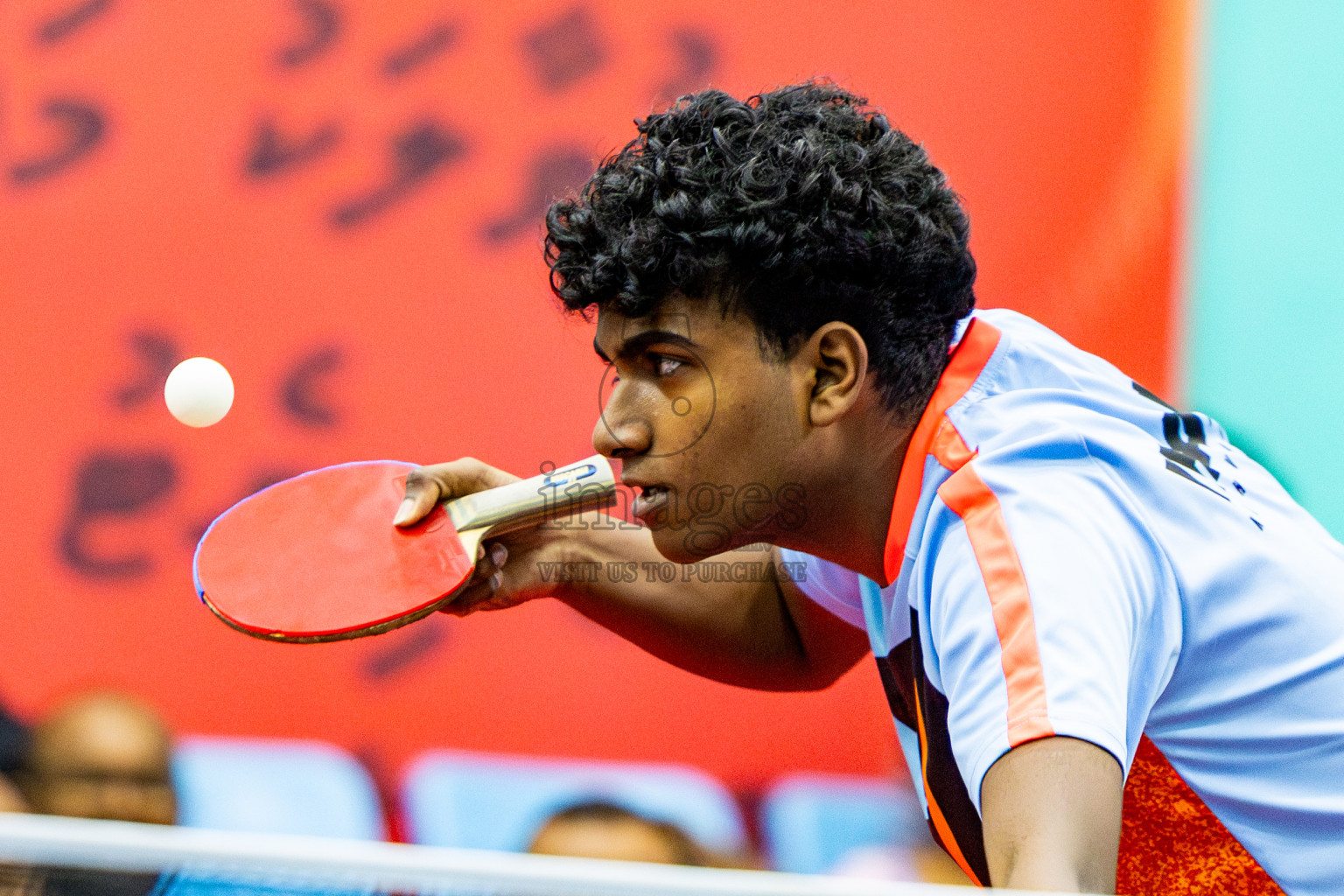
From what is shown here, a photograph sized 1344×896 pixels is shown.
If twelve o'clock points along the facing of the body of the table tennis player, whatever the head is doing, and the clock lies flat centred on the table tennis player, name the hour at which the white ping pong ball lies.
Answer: The white ping pong ball is roughly at 1 o'clock from the table tennis player.

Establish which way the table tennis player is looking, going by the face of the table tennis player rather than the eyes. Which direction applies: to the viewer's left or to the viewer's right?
to the viewer's left

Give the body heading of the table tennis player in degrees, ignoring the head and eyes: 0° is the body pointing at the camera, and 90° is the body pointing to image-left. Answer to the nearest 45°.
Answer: approximately 90°
